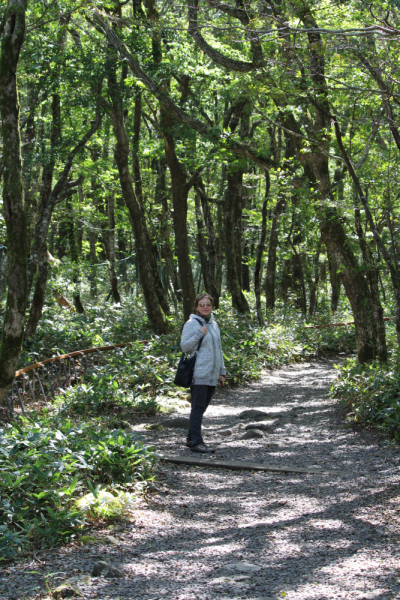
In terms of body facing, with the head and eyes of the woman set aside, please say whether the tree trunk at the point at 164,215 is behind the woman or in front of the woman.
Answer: behind

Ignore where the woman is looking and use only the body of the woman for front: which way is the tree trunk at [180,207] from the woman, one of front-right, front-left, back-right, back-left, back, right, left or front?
back-left

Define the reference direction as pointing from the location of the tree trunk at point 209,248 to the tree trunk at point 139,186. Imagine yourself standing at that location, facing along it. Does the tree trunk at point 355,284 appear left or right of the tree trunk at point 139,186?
left

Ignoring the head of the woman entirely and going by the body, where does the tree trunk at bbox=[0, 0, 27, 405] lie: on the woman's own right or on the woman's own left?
on the woman's own right

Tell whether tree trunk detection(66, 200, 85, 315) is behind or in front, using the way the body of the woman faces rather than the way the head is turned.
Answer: behind

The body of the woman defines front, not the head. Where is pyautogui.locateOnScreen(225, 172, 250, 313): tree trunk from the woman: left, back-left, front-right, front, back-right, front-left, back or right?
back-left

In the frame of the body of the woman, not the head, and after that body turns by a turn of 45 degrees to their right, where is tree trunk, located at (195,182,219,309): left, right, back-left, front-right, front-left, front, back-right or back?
back

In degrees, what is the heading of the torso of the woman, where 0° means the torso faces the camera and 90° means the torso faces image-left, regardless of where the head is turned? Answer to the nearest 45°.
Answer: approximately 315°

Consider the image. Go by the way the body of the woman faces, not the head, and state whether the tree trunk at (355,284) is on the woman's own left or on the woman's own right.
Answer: on the woman's own left

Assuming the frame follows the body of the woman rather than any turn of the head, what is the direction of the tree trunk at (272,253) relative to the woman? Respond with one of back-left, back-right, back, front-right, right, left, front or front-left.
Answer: back-left

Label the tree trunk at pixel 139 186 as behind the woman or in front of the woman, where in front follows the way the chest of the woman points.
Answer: behind
